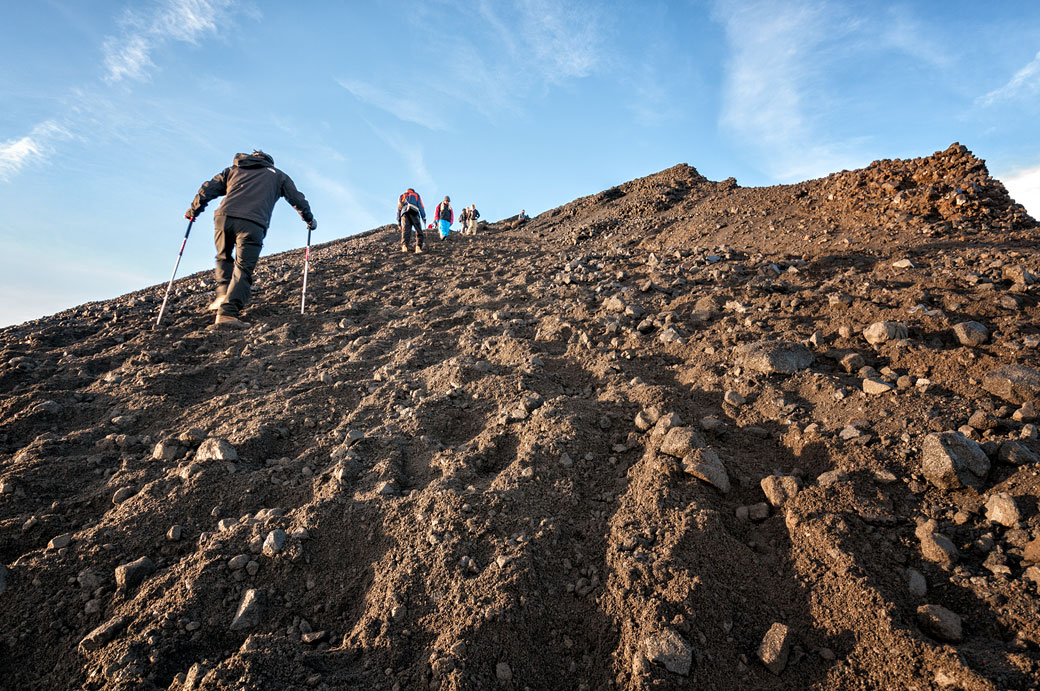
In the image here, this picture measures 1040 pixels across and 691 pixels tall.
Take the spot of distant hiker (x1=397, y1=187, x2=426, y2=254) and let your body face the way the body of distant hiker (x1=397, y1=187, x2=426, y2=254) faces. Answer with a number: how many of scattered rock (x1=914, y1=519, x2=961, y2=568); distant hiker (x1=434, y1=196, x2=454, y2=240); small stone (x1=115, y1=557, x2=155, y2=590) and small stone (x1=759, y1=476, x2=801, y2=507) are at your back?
3

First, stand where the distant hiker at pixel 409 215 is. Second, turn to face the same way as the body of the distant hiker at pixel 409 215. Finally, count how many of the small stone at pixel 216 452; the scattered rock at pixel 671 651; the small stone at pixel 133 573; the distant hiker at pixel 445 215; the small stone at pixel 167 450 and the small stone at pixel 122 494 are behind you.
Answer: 5

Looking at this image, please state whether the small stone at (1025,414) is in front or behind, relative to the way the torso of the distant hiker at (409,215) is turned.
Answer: behind

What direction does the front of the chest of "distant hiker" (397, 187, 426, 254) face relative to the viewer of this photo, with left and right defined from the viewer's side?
facing away from the viewer

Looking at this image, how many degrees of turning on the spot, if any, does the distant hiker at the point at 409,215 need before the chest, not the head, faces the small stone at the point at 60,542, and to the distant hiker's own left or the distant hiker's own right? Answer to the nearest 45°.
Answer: approximately 180°

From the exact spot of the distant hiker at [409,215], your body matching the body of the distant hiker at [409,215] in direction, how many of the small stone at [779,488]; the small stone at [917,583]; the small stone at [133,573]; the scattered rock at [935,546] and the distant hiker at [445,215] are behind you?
4

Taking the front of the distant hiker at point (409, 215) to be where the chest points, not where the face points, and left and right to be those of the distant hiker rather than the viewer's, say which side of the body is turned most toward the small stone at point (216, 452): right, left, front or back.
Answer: back

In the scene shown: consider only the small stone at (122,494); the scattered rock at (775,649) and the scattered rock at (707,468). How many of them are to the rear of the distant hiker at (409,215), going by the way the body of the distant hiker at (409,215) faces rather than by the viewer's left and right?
3

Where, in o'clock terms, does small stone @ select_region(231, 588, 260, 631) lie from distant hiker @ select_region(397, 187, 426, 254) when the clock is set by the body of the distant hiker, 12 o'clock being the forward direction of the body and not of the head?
The small stone is roughly at 6 o'clock from the distant hiker.

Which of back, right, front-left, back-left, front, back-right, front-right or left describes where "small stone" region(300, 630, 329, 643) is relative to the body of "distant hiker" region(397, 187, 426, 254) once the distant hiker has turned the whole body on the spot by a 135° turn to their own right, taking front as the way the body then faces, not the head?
front-right

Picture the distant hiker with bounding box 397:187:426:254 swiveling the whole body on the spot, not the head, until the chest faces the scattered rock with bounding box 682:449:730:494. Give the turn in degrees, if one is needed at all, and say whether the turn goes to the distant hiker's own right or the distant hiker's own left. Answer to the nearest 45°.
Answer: approximately 180°

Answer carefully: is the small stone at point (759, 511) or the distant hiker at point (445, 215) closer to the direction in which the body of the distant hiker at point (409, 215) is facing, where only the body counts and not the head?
the distant hiker

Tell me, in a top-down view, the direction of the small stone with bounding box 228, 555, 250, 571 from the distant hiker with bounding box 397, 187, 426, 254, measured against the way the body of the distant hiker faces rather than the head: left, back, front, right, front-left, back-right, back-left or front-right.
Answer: back

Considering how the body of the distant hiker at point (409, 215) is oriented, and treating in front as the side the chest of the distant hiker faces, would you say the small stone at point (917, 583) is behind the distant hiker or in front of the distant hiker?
behind

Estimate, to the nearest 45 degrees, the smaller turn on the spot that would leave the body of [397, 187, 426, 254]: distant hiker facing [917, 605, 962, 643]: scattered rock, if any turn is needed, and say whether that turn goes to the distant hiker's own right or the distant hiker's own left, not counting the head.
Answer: approximately 180°
